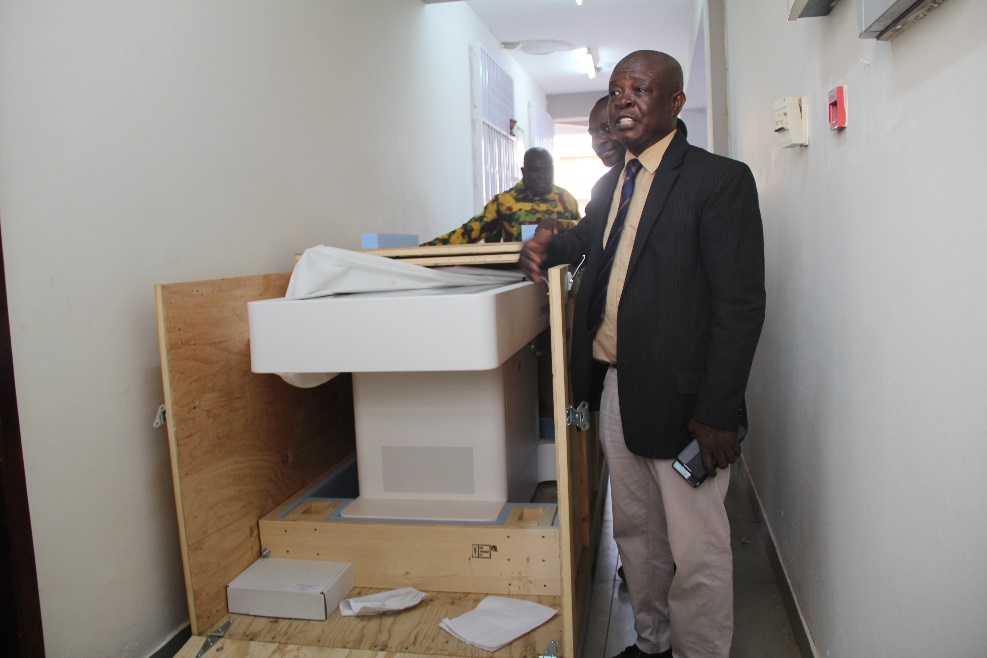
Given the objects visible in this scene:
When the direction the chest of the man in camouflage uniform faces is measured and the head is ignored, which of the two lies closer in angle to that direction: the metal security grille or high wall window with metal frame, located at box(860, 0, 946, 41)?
the high wall window with metal frame

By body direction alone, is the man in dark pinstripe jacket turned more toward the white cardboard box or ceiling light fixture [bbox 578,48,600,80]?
the white cardboard box

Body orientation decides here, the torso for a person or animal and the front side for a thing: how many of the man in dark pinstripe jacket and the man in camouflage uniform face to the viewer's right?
0

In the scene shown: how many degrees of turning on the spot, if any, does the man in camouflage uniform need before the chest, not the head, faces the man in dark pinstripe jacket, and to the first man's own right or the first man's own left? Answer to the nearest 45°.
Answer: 0° — they already face them

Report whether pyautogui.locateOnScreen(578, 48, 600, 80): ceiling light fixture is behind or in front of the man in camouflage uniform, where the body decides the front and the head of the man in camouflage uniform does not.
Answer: behind

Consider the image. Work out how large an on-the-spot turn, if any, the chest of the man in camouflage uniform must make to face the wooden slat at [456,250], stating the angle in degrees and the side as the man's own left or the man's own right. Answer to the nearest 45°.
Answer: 0° — they already face it

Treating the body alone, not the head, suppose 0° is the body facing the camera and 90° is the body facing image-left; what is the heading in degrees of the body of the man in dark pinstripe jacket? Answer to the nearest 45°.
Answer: approximately 45°

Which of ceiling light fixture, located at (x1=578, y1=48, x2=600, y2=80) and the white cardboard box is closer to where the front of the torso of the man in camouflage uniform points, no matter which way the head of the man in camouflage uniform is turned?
the white cardboard box

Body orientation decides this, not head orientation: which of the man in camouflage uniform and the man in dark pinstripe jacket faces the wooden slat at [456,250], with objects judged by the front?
the man in camouflage uniform

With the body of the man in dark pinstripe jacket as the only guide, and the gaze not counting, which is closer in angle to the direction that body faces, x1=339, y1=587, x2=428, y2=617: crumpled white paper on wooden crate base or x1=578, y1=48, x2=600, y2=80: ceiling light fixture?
the crumpled white paper on wooden crate base

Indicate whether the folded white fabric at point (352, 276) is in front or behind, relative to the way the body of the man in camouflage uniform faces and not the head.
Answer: in front

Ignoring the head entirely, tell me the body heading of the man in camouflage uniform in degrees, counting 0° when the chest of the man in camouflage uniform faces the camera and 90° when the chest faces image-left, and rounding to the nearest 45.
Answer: approximately 0°

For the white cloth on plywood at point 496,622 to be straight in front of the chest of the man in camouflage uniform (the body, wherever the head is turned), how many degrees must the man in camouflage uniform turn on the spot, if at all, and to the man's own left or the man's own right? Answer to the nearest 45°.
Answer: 0° — they already face it
